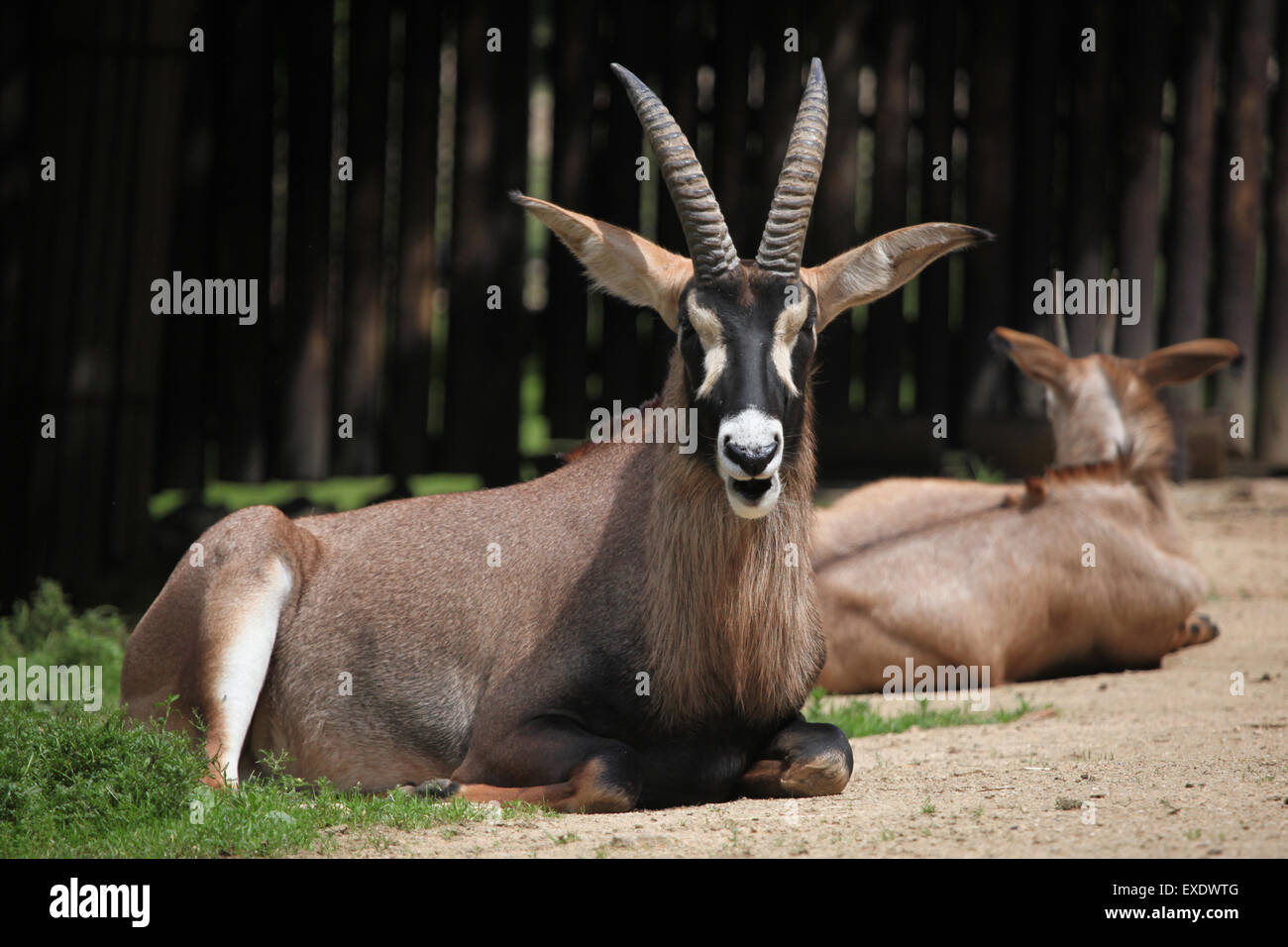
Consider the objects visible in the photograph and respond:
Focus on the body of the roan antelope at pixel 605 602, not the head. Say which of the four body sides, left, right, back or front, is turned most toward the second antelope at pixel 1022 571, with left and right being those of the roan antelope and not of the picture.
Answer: left

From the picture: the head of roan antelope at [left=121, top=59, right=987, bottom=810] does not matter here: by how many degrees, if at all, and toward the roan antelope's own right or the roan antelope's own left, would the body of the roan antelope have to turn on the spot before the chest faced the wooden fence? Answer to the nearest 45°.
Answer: approximately 135° to the roan antelope's own left

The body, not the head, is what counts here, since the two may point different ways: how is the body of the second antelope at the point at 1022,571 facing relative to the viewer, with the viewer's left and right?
facing away from the viewer and to the right of the viewer

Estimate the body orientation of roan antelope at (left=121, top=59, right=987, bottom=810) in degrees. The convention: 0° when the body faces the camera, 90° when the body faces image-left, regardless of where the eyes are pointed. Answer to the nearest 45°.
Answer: approximately 315°
